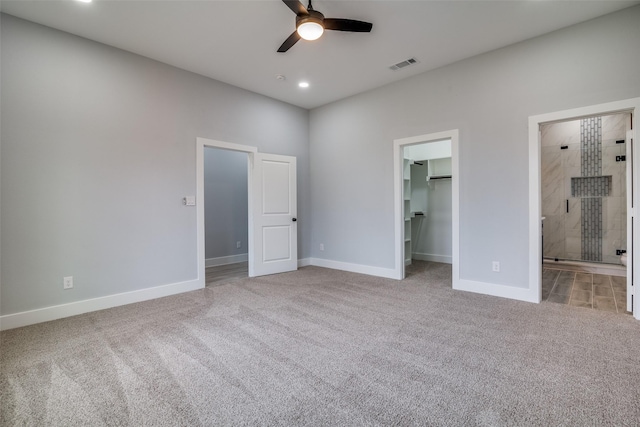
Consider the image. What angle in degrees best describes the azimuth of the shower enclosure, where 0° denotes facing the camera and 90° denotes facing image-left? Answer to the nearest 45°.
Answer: approximately 0°

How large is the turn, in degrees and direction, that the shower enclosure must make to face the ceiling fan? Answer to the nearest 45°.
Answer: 0° — it already faces it

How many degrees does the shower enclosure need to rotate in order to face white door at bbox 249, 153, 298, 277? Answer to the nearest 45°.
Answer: approximately 45° to its right
